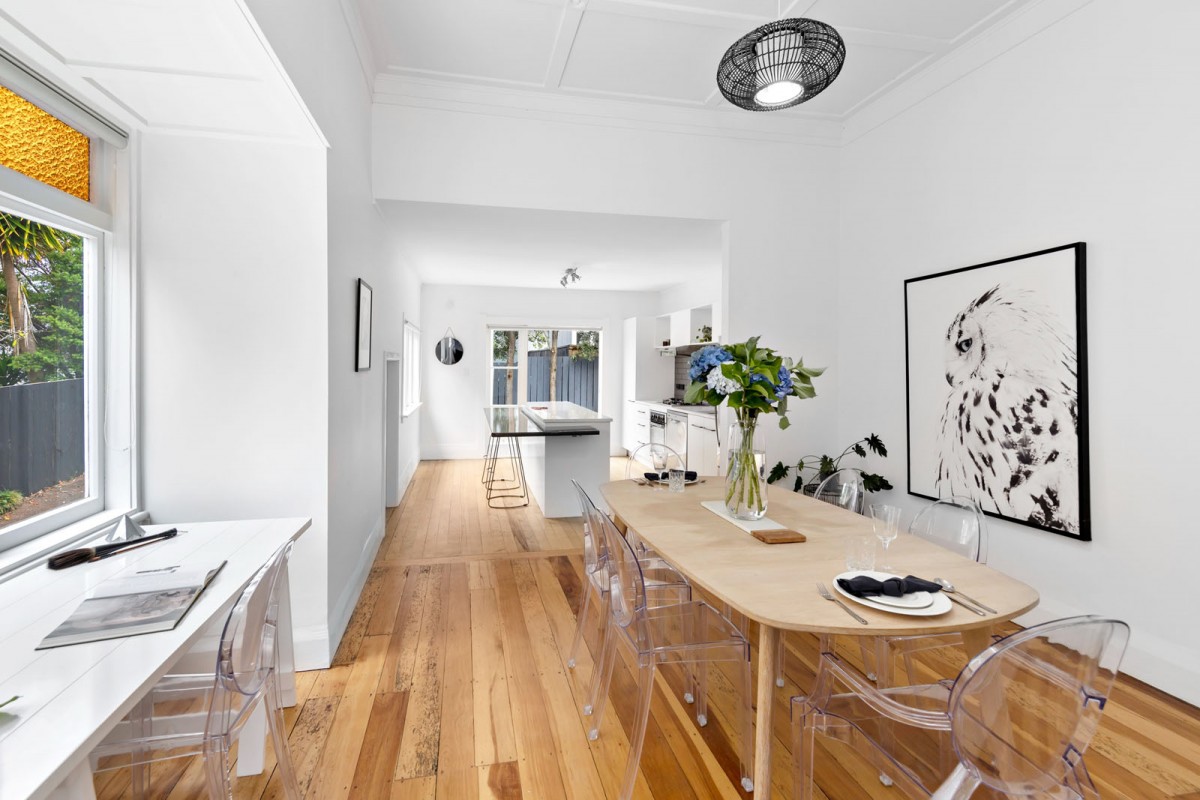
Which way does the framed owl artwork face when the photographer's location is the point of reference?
facing the viewer and to the left of the viewer

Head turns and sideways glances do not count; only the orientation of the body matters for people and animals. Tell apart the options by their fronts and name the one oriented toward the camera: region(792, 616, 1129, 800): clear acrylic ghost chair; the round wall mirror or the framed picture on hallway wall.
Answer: the round wall mirror

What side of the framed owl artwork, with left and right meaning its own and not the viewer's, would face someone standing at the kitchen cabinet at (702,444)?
right

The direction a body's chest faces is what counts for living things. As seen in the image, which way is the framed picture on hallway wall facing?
to the viewer's right

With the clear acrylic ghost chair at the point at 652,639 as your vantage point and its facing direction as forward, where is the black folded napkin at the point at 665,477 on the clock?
The black folded napkin is roughly at 9 o'clock from the clear acrylic ghost chair.

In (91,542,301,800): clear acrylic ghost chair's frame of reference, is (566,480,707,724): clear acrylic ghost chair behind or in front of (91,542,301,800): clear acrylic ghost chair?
behind

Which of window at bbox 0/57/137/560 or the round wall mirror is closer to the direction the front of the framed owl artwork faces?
the window

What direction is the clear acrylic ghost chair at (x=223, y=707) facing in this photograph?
to the viewer's left

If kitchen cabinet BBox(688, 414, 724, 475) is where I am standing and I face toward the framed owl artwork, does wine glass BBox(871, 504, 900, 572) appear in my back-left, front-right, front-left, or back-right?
front-right

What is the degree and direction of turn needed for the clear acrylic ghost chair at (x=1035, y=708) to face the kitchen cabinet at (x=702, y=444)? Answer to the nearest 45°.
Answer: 0° — it already faces it

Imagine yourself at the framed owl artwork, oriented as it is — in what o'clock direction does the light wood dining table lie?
The light wood dining table is roughly at 11 o'clock from the framed owl artwork.

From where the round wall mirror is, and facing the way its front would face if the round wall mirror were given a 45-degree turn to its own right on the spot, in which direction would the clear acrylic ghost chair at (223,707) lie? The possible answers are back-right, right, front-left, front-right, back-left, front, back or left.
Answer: front-left

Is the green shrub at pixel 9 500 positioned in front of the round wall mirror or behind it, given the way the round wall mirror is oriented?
in front

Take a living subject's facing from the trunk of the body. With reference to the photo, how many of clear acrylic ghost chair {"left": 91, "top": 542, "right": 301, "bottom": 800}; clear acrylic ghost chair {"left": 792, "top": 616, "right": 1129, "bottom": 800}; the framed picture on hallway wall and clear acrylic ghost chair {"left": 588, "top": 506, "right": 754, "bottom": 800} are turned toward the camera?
0

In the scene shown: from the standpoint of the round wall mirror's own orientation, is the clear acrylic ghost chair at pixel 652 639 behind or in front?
in front

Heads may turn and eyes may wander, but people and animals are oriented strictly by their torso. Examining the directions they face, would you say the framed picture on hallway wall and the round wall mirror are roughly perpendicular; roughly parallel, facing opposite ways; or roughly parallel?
roughly perpendicular

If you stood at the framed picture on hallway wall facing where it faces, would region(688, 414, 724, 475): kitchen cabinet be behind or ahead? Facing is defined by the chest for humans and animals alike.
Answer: ahead

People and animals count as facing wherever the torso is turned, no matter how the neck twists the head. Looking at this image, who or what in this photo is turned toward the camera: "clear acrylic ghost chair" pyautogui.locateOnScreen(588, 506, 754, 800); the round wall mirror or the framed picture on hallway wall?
the round wall mirror

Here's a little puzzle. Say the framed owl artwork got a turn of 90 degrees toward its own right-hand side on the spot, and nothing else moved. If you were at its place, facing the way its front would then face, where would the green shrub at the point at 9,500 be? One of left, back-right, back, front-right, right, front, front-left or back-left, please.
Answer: left
